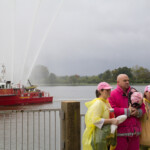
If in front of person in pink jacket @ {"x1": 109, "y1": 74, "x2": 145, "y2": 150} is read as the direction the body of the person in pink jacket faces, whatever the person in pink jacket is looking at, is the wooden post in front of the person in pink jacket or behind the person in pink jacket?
behind

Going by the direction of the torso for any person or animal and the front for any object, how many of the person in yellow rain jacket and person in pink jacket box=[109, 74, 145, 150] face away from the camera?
0

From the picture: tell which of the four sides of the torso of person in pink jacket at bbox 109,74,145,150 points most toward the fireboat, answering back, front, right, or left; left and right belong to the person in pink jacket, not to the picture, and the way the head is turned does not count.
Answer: back

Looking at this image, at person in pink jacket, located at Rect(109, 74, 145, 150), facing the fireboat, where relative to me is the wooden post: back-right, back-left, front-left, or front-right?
front-left

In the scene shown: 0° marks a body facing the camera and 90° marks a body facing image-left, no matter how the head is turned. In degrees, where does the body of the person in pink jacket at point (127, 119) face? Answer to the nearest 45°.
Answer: approximately 315°
